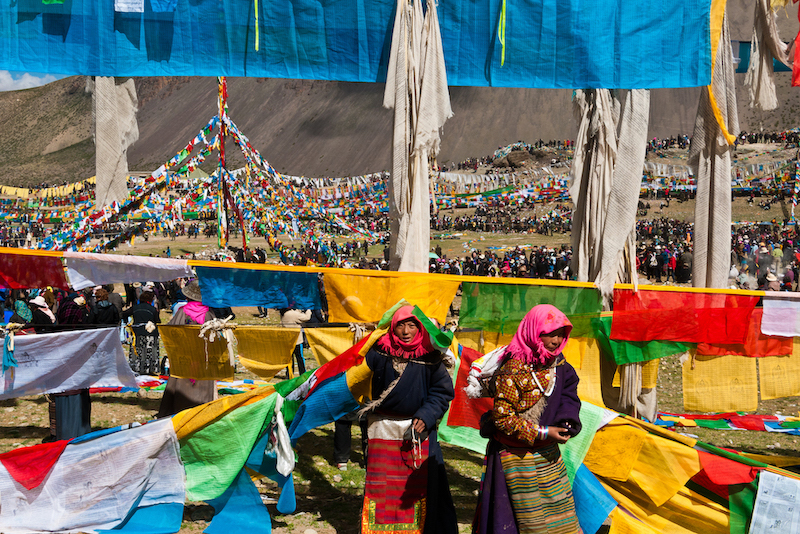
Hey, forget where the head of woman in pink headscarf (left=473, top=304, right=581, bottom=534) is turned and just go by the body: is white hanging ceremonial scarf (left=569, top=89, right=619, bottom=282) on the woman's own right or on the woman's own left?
on the woman's own left

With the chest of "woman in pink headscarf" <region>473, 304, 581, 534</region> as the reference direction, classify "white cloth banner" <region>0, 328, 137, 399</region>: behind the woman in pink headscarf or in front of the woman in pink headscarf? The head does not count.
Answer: behind

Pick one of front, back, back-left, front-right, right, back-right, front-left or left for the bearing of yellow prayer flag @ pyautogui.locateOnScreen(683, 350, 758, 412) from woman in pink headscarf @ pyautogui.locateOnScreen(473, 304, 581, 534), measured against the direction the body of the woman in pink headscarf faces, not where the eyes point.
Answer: left

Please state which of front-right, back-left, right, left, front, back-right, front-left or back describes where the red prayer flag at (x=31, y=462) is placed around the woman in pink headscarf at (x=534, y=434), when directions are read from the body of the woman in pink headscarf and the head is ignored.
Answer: back-right

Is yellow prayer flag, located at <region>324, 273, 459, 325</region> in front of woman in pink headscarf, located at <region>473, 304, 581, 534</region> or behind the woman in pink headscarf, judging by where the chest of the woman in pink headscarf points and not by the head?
behind

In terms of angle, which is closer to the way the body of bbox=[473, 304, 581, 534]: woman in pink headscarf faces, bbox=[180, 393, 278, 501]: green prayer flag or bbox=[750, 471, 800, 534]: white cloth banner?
the white cloth banner

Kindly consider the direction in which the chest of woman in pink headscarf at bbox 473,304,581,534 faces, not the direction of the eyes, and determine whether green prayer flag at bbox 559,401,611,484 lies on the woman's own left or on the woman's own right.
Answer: on the woman's own left

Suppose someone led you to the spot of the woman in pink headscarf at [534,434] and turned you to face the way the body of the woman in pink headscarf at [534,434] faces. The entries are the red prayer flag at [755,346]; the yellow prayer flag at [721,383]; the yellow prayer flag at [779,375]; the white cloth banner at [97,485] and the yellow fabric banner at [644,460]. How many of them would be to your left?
4

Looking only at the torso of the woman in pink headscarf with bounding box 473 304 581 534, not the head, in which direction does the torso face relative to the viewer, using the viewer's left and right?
facing the viewer and to the right of the viewer

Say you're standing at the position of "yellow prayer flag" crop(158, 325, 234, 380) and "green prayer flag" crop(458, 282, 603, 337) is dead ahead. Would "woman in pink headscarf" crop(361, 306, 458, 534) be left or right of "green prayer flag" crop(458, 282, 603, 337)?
right

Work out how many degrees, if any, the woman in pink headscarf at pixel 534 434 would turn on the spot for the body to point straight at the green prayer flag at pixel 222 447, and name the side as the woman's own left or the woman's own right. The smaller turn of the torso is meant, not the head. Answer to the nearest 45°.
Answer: approximately 135° to the woman's own right

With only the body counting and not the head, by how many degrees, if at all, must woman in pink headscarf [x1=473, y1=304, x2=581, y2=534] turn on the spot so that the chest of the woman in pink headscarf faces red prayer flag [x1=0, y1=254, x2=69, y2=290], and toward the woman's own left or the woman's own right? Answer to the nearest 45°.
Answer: approximately 135° to the woman's own right

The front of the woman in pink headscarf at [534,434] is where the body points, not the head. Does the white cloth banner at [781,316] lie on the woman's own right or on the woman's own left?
on the woman's own left
